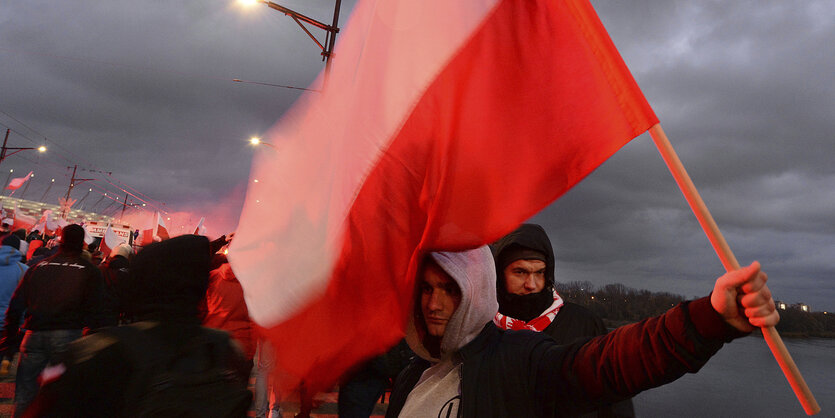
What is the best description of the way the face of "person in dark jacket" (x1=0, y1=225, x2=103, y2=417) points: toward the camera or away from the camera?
away from the camera

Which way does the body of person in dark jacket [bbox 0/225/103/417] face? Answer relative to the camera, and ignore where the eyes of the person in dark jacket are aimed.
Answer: away from the camera

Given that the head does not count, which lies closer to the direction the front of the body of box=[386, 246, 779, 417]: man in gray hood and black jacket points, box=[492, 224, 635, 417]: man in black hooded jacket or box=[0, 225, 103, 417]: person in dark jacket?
the person in dark jacket

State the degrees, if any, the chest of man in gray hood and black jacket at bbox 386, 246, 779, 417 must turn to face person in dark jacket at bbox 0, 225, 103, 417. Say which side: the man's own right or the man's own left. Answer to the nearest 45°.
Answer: approximately 45° to the man's own right

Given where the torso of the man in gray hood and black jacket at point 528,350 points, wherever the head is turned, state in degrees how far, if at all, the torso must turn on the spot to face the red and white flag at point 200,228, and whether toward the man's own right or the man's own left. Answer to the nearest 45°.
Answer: approximately 90° to the man's own right

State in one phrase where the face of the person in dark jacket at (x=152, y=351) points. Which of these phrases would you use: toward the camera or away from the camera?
away from the camera

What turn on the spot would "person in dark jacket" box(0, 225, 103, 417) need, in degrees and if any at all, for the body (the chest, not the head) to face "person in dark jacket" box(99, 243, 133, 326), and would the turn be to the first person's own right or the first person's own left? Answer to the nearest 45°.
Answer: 0° — they already face them

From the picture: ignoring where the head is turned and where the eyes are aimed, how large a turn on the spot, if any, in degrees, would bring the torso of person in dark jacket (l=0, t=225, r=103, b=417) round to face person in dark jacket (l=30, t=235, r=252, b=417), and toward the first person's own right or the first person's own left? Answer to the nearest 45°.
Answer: approximately 180°

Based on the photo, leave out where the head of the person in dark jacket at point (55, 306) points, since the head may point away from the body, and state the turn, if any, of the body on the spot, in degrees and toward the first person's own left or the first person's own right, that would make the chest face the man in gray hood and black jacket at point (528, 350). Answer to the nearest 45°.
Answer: approximately 180°

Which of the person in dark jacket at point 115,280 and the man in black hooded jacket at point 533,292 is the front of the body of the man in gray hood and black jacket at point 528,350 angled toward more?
the person in dark jacket

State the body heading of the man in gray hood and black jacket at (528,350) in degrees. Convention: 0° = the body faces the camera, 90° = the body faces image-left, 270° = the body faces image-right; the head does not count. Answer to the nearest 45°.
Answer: approximately 45°

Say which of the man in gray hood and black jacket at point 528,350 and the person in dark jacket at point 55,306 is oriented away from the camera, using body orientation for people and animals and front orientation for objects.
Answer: the person in dark jacket

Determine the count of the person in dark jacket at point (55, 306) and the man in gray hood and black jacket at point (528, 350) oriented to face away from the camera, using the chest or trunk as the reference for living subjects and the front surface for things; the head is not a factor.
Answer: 1

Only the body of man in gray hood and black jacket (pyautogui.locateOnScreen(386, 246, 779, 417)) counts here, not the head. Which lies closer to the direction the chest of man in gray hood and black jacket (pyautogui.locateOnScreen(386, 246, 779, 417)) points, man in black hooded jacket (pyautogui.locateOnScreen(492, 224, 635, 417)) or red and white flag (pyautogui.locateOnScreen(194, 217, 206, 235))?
the red and white flag
